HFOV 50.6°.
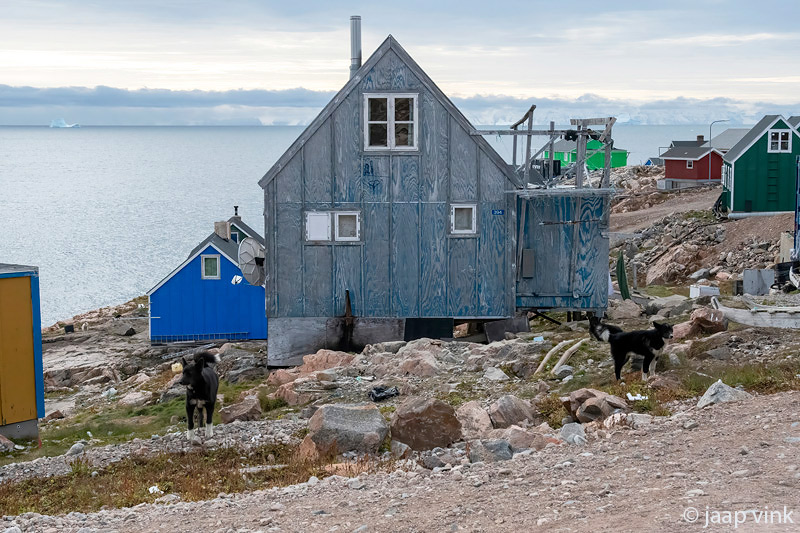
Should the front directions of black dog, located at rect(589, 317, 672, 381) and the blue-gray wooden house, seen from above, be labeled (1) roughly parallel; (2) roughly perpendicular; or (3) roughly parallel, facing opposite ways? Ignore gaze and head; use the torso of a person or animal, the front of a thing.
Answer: roughly perpendicular

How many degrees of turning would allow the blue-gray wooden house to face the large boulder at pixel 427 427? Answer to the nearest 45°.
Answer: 0° — it already faces it

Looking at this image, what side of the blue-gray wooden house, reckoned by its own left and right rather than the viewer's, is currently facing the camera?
front

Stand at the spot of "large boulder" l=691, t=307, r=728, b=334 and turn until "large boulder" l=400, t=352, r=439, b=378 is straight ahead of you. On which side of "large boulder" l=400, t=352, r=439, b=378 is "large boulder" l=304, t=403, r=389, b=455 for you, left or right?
left

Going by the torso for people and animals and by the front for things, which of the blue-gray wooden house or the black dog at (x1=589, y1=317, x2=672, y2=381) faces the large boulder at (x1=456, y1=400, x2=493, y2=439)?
the blue-gray wooden house

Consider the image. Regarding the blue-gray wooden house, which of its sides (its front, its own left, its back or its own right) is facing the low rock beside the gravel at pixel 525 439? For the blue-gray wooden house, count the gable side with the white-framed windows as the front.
front

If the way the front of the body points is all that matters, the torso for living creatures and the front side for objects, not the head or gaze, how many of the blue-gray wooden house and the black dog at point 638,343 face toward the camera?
1

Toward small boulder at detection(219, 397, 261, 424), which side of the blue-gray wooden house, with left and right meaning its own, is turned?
front

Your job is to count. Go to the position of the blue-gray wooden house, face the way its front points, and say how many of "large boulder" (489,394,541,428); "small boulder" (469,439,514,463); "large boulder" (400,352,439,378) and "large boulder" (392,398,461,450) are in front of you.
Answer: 4
